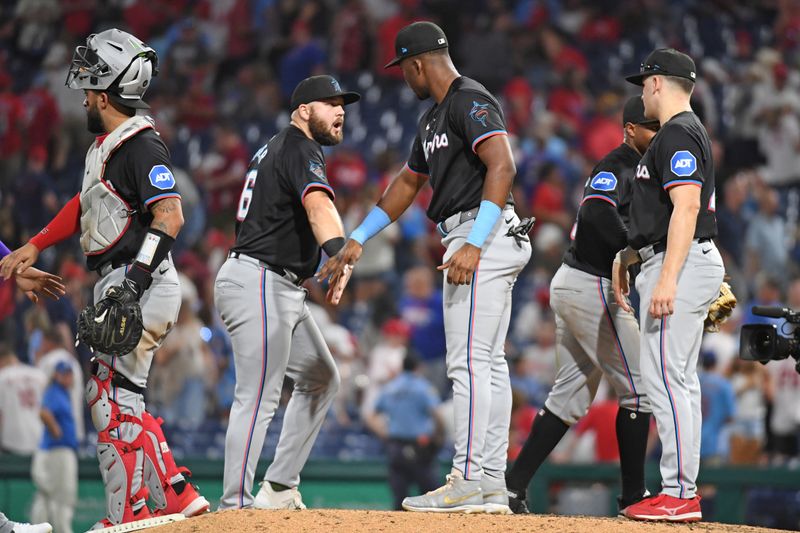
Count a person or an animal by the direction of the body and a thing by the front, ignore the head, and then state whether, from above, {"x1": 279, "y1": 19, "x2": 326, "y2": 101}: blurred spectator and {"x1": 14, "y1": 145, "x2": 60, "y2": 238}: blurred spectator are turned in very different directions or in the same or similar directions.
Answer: same or similar directions

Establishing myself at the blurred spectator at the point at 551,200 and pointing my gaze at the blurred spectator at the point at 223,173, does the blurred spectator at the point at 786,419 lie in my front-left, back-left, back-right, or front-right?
back-left

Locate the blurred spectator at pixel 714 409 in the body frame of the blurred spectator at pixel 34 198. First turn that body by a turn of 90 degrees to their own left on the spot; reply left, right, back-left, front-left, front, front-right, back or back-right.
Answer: front-right

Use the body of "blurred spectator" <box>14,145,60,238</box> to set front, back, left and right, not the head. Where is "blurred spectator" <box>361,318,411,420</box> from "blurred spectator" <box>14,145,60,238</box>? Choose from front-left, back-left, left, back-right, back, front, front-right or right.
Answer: front-left

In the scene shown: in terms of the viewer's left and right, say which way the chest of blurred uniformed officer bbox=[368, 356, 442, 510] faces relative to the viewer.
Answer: facing away from the viewer

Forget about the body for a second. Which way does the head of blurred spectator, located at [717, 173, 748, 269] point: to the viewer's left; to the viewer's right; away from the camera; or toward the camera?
toward the camera

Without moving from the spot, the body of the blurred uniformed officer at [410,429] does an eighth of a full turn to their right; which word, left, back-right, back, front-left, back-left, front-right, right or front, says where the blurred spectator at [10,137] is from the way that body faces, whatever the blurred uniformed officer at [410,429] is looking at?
left

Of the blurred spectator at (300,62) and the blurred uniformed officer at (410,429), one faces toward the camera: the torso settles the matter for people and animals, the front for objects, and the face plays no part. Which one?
the blurred spectator at (300,62)

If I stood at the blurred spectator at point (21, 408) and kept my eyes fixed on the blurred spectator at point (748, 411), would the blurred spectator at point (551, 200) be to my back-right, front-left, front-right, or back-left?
front-left

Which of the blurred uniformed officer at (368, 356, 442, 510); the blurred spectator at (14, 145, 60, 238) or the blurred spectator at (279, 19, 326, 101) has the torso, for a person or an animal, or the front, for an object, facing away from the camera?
the blurred uniformed officer at (368, 356, 442, 510)

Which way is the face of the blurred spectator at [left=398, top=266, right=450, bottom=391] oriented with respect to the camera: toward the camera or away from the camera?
toward the camera

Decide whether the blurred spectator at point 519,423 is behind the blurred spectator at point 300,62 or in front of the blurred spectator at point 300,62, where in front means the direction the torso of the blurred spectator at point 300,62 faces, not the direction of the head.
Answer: in front

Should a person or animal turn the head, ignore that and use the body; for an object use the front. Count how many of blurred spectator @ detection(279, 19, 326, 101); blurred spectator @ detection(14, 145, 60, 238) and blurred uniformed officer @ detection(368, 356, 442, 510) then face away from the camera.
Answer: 1

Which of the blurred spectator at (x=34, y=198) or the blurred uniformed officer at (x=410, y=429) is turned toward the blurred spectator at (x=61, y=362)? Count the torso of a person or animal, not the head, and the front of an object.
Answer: the blurred spectator at (x=34, y=198)

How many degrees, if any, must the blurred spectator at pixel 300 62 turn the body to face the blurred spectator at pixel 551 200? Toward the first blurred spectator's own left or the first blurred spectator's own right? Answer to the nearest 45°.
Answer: approximately 45° to the first blurred spectator's own left

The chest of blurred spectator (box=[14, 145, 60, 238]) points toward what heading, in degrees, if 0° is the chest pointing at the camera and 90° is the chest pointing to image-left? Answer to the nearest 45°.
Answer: approximately 0°

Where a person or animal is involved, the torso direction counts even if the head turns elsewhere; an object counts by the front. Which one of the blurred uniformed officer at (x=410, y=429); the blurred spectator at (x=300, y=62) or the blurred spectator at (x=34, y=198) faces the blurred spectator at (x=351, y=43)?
the blurred uniformed officer at (x=410, y=429)

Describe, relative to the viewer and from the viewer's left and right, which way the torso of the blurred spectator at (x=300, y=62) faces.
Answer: facing the viewer

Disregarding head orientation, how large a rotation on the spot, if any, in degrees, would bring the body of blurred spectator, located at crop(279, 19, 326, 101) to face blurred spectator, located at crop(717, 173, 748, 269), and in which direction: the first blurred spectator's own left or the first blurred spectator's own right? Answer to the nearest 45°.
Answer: approximately 45° to the first blurred spectator's own left
